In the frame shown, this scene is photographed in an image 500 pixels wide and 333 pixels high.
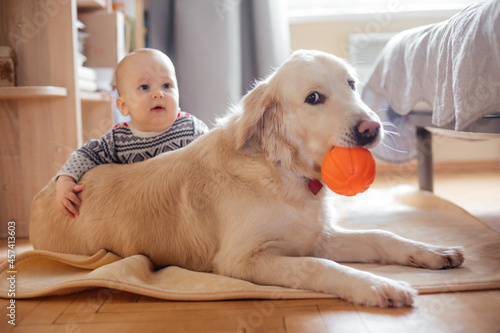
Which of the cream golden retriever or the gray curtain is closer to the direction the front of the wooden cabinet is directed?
the cream golden retriever

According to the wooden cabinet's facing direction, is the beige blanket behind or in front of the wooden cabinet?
in front

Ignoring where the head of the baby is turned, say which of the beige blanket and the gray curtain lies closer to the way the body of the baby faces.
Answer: the beige blanket

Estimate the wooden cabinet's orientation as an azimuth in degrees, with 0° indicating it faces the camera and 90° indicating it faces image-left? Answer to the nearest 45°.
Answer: approximately 315°

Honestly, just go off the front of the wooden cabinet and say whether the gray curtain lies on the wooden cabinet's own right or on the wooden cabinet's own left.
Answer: on the wooden cabinet's own left

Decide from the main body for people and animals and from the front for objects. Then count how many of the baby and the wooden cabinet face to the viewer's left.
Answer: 0

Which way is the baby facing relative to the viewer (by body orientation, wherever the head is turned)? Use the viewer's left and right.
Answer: facing the viewer

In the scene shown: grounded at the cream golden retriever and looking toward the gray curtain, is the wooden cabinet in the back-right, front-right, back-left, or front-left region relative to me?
front-left
